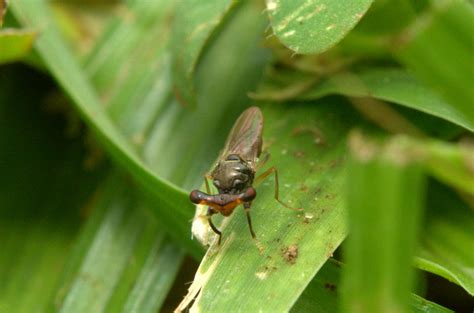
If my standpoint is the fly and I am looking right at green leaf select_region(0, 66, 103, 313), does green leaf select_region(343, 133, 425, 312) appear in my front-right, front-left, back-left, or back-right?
back-left

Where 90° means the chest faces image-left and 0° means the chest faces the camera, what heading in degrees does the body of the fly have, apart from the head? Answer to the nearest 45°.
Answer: approximately 0°

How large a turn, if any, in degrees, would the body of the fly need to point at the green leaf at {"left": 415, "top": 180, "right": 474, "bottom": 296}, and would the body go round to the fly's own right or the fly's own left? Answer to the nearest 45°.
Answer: approximately 45° to the fly's own left

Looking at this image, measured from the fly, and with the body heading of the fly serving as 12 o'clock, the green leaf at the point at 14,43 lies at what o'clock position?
The green leaf is roughly at 4 o'clock from the fly.

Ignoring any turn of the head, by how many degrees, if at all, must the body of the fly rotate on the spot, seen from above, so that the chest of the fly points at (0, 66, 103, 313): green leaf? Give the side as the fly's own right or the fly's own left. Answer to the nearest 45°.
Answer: approximately 135° to the fly's own right
